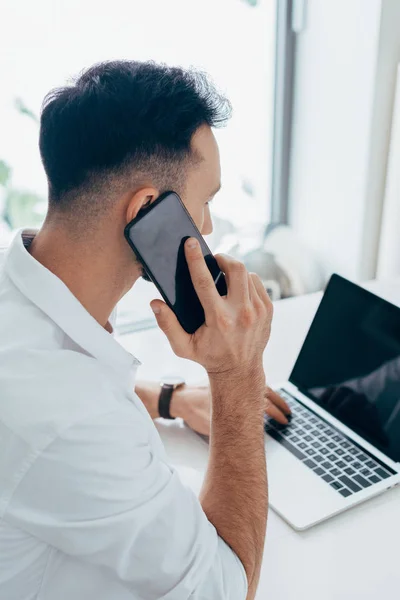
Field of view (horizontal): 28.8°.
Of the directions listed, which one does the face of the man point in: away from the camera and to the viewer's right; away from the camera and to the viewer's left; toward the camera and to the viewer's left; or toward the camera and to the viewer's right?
away from the camera and to the viewer's right

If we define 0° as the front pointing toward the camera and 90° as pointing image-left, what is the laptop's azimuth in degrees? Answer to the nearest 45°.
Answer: approximately 45°
